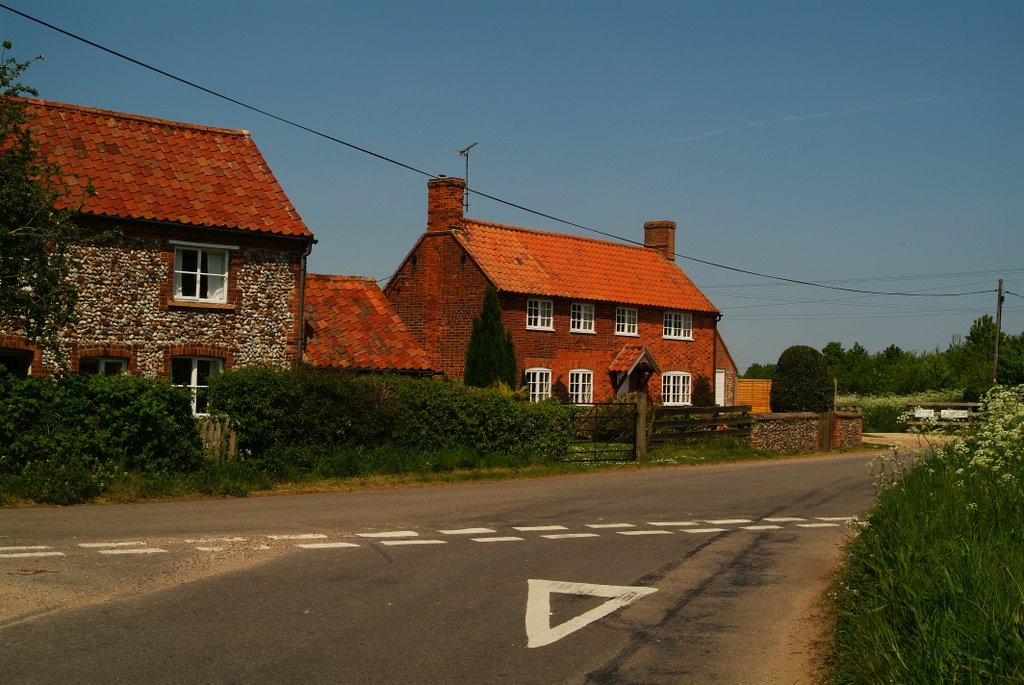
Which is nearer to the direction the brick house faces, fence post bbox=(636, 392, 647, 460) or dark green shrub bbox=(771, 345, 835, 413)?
the fence post

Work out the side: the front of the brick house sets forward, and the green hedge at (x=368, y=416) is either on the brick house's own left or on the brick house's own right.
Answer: on the brick house's own right

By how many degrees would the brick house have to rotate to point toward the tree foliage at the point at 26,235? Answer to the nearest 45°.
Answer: approximately 45° to its right

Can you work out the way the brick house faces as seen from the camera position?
facing the viewer and to the right of the viewer

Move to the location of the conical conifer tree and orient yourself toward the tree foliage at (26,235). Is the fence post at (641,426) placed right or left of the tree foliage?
left

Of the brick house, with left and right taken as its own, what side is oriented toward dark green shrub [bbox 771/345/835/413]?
left

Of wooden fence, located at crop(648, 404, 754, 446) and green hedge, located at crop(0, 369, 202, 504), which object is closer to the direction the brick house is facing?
the wooden fence

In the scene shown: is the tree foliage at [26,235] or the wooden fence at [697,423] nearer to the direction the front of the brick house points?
the wooden fence

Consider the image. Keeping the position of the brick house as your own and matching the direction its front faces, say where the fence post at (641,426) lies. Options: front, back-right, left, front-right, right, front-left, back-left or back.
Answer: front-right

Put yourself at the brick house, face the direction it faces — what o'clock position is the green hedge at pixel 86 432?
The green hedge is roughly at 2 o'clock from the brick house.

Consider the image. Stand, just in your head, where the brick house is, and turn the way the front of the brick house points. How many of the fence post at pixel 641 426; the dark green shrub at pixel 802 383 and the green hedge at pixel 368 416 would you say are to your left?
1

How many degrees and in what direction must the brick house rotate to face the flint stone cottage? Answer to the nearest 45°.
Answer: approximately 90° to its right
